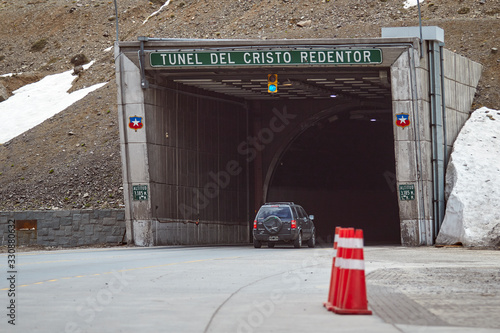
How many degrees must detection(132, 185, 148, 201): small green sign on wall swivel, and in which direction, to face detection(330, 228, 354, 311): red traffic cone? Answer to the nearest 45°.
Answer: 0° — it already faces it

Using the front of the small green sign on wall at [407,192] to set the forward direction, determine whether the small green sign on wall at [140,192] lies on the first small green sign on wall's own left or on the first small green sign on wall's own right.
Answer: on the first small green sign on wall's own right

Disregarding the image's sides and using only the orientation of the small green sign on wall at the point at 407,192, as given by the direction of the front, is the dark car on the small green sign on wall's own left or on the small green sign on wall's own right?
on the small green sign on wall's own right

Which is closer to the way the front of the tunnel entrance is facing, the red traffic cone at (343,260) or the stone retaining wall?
the red traffic cone

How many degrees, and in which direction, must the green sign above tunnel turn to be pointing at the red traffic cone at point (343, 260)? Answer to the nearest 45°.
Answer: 0° — it already faces it

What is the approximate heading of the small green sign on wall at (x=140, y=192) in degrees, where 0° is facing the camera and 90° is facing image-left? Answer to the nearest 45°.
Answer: approximately 0°

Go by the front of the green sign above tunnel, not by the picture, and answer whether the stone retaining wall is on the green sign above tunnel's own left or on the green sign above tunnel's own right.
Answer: on the green sign above tunnel's own right

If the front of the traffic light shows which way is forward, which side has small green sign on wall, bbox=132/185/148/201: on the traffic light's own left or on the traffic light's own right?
on the traffic light's own right
